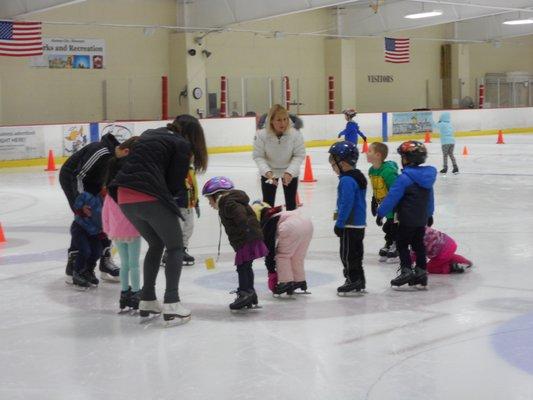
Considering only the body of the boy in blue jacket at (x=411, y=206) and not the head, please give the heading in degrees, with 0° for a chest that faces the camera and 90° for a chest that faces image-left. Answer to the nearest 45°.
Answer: approximately 135°

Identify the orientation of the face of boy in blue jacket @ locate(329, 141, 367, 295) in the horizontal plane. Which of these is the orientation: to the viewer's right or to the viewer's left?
to the viewer's left

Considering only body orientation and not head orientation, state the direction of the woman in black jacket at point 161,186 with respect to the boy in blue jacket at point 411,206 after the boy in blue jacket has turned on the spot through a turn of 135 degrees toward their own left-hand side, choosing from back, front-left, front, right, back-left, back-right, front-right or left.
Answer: front-right

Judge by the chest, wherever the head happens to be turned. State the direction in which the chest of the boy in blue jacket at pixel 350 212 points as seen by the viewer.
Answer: to the viewer's left

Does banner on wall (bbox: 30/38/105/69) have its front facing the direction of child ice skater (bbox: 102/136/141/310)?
yes

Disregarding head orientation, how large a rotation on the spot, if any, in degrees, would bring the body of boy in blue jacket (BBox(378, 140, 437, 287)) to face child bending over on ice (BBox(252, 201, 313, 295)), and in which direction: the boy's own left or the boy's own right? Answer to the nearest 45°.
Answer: approximately 45° to the boy's own left

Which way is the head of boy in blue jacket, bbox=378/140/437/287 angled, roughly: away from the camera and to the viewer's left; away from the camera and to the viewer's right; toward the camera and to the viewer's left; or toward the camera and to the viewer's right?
away from the camera and to the viewer's left
